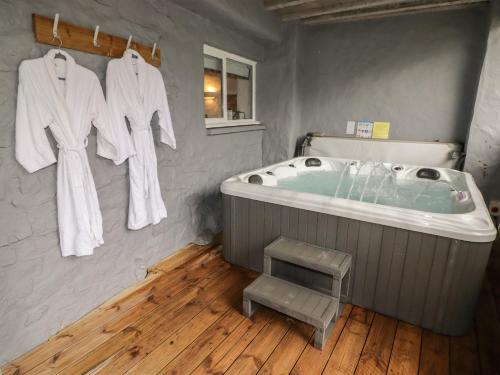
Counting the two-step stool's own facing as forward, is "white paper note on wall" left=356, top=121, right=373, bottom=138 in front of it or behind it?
behind

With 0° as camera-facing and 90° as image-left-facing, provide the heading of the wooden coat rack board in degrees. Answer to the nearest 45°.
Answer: approximately 315°

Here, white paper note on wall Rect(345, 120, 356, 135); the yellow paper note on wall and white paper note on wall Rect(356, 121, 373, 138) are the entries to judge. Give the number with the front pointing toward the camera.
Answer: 3

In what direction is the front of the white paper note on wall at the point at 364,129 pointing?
toward the camera

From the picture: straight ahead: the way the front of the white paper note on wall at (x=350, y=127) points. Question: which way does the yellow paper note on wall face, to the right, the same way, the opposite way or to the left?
the same way

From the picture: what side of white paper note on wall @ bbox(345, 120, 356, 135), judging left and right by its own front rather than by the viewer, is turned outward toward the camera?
front

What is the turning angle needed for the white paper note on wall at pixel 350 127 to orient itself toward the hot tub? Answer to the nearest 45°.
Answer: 0° — it already faces it

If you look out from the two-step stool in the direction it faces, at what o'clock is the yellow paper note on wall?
The yellow paper note on wall is roughly at 5 o'clock from the two-step stool.

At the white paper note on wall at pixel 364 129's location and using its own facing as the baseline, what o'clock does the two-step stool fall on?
The two-step stool is roughly at 12 o'clock from the white paper note on wall.

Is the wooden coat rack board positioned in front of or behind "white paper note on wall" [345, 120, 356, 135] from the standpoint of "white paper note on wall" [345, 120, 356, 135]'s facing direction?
in front

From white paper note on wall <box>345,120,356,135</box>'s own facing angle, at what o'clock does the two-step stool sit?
The two-step stool is roughly at 12 o'clock from the white paper note on wall.
